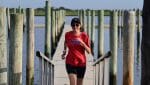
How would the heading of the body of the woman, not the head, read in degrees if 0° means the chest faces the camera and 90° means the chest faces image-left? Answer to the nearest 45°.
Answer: approximately 0°

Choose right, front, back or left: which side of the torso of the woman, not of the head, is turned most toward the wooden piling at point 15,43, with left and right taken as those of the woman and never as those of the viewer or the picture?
right

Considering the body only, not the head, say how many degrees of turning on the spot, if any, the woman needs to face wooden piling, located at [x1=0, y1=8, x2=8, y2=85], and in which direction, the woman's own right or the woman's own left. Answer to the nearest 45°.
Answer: approximately 45° to the woman's own right

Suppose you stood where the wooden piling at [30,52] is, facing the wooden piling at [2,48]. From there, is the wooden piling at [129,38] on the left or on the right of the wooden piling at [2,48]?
left

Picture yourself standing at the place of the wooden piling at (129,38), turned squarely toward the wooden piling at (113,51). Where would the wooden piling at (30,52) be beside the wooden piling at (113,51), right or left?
left
